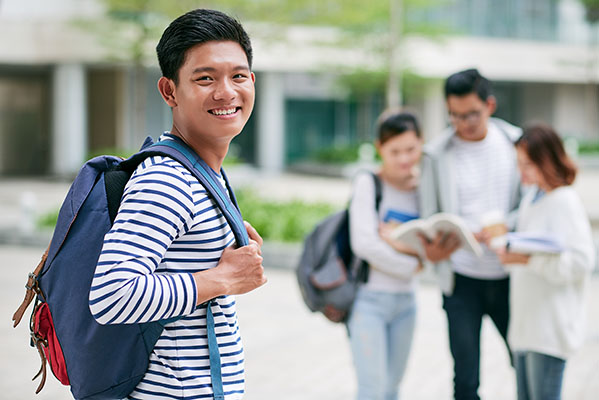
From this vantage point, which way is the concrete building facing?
toward the camera

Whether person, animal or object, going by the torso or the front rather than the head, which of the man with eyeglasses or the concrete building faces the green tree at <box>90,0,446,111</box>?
the concrete building

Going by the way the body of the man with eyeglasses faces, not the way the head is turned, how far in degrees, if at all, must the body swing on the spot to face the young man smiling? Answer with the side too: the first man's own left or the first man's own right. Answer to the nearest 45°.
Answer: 0° — they already face them

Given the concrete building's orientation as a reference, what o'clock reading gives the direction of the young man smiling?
The young man smiling is roughly at 12 o'clock from the concrete building.

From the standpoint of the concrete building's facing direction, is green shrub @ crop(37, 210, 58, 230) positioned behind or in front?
in front

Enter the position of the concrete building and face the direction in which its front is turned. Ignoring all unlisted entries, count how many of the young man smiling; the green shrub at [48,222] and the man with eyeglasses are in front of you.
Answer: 3

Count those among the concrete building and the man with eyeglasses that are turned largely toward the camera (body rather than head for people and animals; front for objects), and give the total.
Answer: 2

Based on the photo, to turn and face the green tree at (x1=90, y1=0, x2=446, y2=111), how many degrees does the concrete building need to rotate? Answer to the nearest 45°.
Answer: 0° — it already faces it

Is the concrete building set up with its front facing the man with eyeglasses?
yes

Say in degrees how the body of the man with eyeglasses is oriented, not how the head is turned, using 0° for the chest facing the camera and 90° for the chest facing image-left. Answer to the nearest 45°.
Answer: approximately 0°

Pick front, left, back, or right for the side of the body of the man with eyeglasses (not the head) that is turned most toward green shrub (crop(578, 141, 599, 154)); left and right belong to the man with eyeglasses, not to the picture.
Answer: back

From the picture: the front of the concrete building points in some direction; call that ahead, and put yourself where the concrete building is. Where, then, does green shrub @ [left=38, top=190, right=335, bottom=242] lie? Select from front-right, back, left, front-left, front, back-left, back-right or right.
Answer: front
